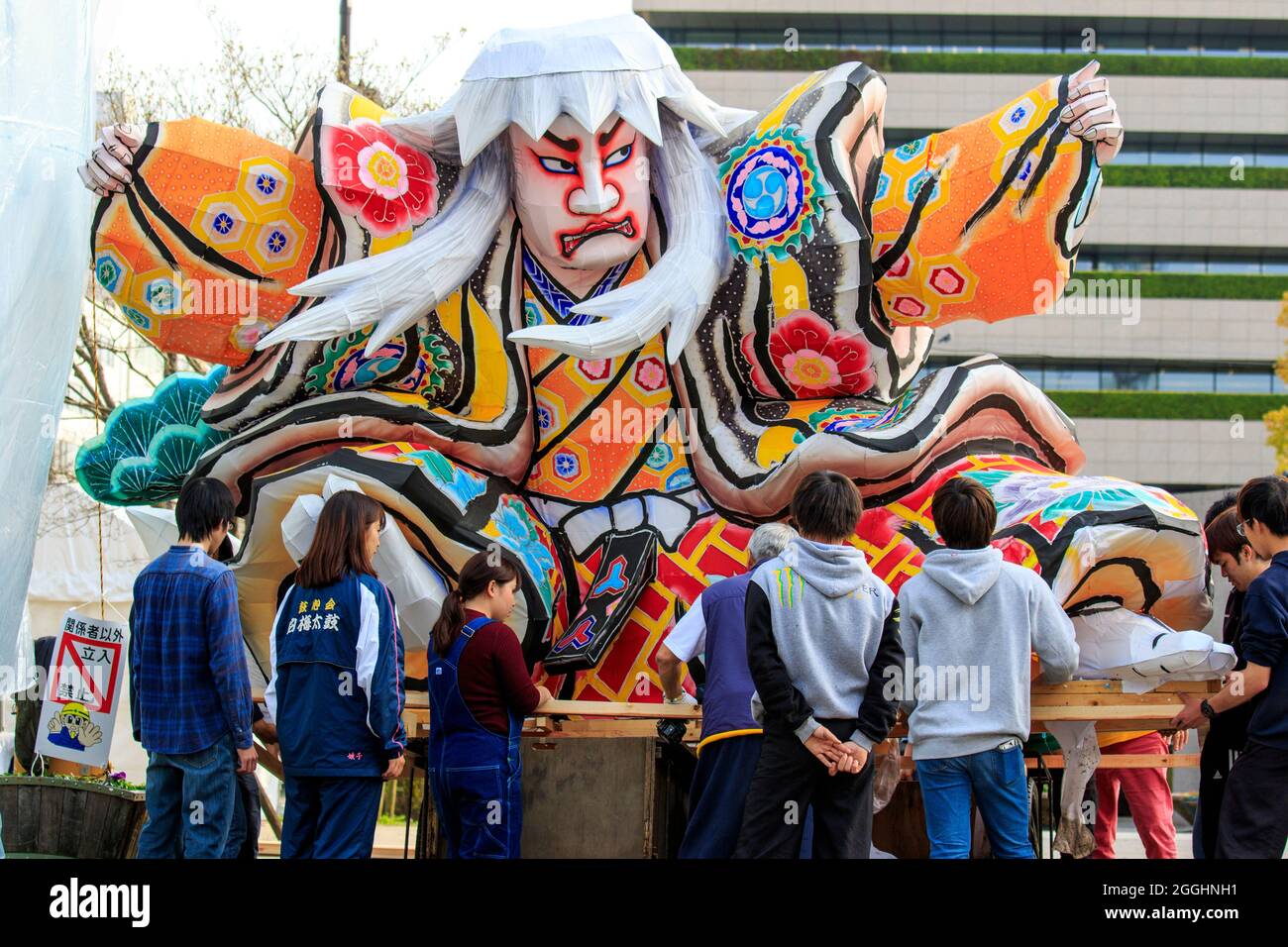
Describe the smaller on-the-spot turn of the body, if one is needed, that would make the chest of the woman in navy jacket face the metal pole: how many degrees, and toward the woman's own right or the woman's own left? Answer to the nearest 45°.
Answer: approximately 45° to the woman's own left

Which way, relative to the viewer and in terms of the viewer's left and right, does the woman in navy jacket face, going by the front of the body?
facing away from the viewer and to the right of the viewer

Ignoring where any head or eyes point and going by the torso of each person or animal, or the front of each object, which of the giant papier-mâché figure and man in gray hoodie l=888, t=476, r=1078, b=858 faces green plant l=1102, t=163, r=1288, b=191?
the man in gray hoodie

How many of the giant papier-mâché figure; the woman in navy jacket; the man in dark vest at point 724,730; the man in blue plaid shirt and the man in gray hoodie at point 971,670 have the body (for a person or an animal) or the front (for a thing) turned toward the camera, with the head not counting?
1

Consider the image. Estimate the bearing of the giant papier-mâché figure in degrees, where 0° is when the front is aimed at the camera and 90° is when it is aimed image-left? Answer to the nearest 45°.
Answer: approximately 0°

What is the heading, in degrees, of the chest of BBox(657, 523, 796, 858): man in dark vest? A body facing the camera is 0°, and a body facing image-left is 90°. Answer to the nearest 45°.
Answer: approximately 135°

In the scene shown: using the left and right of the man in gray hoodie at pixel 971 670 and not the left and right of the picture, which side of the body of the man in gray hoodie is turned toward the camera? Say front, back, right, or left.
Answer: back

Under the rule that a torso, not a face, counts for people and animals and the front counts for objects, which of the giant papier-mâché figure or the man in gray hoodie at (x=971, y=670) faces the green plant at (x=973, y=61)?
the man in gray hoodie

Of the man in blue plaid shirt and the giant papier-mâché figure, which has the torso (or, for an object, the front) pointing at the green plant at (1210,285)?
the man in blue plaid shirt

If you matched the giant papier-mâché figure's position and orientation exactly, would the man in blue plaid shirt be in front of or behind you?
in front

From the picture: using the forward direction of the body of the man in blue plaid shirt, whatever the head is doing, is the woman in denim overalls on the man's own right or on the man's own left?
on the man's own right

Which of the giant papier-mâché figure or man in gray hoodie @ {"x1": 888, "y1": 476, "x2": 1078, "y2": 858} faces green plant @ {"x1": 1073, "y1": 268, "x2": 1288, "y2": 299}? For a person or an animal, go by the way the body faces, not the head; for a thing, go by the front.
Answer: the man in gray hoodie

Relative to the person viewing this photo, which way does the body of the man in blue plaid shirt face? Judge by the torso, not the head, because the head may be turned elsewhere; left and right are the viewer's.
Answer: facing away from the viewer and to the right of the viewer

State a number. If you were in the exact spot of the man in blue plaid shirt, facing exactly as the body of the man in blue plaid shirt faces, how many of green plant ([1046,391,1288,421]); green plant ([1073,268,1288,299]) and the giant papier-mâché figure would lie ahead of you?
3

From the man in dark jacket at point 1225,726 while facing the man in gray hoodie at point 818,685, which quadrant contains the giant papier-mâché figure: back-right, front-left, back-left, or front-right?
front-right

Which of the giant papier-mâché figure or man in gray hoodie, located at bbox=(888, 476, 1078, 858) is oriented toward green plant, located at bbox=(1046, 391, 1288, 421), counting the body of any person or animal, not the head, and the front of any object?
the man in gray hoodie

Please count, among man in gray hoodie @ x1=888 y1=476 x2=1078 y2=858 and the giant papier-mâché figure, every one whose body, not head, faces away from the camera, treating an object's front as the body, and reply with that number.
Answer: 1

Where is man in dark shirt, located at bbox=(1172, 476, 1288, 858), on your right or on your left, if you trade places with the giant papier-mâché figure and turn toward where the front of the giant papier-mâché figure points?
on your left
